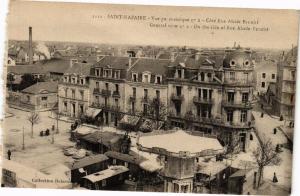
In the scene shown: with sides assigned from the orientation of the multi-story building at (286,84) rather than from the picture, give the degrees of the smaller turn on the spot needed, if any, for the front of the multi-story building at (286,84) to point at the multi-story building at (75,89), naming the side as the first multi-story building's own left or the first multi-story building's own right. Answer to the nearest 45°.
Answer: approximately 45° to the first multi-story building's own right

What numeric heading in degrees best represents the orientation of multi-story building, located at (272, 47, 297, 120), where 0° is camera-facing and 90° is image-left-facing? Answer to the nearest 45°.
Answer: approximately 45°

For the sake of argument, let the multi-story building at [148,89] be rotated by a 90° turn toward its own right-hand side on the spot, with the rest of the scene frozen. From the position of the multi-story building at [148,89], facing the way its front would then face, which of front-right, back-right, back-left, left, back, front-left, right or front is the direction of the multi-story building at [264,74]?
back-right

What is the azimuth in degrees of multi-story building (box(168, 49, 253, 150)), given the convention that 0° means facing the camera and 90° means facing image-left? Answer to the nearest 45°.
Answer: approximately 45°

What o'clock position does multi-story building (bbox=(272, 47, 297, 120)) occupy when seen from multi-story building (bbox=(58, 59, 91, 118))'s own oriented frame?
multi-story building (bbox=(272, 47, 297, 120)) is roughly at 8 o'clock from multi-story building (bbox=(58, 59, 91, 118)).

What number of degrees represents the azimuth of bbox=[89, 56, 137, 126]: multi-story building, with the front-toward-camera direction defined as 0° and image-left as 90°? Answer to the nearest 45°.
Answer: approximately 45°
